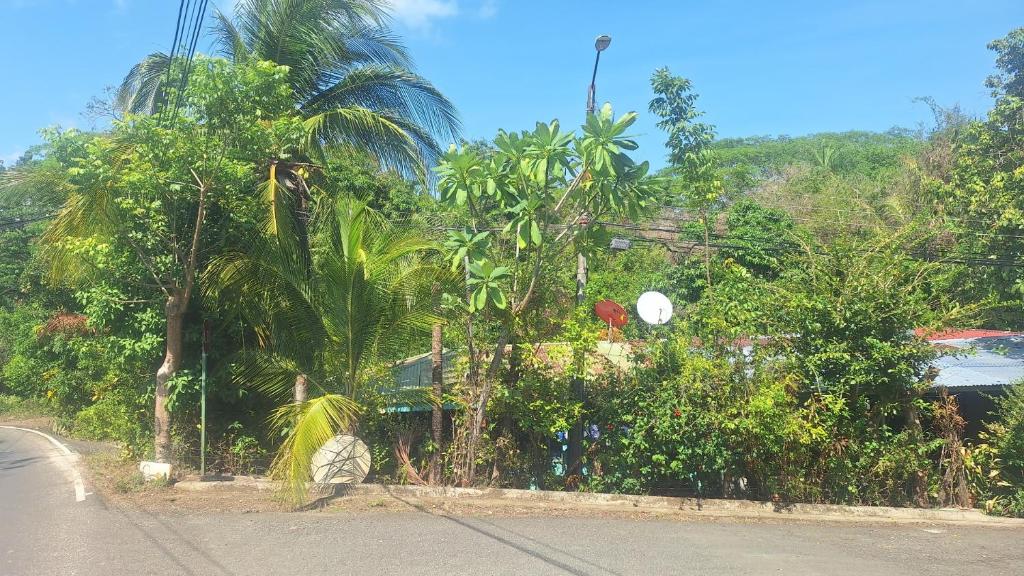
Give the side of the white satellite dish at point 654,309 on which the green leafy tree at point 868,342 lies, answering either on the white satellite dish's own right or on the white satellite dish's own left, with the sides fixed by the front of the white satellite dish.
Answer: on the white satellite dish's own left

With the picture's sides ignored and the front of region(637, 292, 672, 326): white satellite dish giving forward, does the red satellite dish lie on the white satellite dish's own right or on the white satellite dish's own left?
on the white satellite dish's own right

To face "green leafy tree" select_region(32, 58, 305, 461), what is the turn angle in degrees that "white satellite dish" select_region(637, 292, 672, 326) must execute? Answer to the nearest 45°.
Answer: approximately 90° to its right

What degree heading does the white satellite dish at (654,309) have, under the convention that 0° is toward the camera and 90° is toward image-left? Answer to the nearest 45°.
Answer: approximately 0°

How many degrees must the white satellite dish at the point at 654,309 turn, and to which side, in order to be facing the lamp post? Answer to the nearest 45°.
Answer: approximately 45° to its right

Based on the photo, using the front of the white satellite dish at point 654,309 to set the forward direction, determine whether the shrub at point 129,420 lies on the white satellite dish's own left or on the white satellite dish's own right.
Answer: on the white satellite dish's own right

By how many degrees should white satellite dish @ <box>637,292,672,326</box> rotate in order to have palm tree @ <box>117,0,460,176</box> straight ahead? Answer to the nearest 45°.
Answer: approximately 90° to its right
